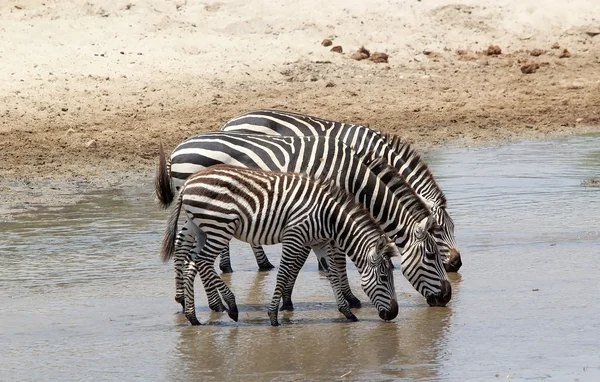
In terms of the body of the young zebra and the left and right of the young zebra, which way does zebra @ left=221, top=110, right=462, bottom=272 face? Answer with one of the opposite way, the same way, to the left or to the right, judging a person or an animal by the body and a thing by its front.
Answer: the same way

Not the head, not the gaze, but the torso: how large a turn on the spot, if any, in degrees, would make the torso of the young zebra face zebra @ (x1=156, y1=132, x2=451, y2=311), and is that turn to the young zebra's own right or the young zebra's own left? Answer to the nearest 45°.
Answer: approximately 90° to the young zebra's own left

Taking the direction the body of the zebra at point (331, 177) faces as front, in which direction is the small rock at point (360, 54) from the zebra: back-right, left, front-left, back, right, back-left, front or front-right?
left

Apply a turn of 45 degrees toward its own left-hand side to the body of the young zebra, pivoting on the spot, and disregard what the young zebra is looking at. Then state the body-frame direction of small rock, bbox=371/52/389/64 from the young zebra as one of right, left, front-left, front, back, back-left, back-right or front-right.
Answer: front-left

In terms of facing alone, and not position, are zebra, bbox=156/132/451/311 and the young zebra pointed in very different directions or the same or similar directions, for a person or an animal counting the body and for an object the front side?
same or similar directions

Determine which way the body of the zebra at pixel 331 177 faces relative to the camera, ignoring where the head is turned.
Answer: to the viewer's right

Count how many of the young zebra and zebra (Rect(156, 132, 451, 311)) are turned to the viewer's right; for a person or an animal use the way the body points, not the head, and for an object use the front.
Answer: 2

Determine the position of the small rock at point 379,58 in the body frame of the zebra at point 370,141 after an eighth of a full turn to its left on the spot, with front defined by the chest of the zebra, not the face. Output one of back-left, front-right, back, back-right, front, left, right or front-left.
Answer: front-left

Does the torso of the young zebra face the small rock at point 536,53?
no

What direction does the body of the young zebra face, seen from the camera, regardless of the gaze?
to the viewer's right

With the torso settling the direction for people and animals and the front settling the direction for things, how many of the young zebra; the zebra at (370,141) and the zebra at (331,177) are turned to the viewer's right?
3

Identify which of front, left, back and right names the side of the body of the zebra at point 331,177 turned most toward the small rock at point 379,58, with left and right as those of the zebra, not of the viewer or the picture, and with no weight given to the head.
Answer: left

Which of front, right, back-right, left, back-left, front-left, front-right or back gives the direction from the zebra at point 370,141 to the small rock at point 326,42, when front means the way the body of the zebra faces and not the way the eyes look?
left

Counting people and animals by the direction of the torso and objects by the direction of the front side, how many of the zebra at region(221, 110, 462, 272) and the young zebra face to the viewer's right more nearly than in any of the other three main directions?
2

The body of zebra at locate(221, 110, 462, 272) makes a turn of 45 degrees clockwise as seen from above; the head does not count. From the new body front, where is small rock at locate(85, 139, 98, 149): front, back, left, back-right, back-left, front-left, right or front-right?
back

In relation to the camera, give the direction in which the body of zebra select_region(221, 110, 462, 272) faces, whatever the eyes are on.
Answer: to the viewer's right
